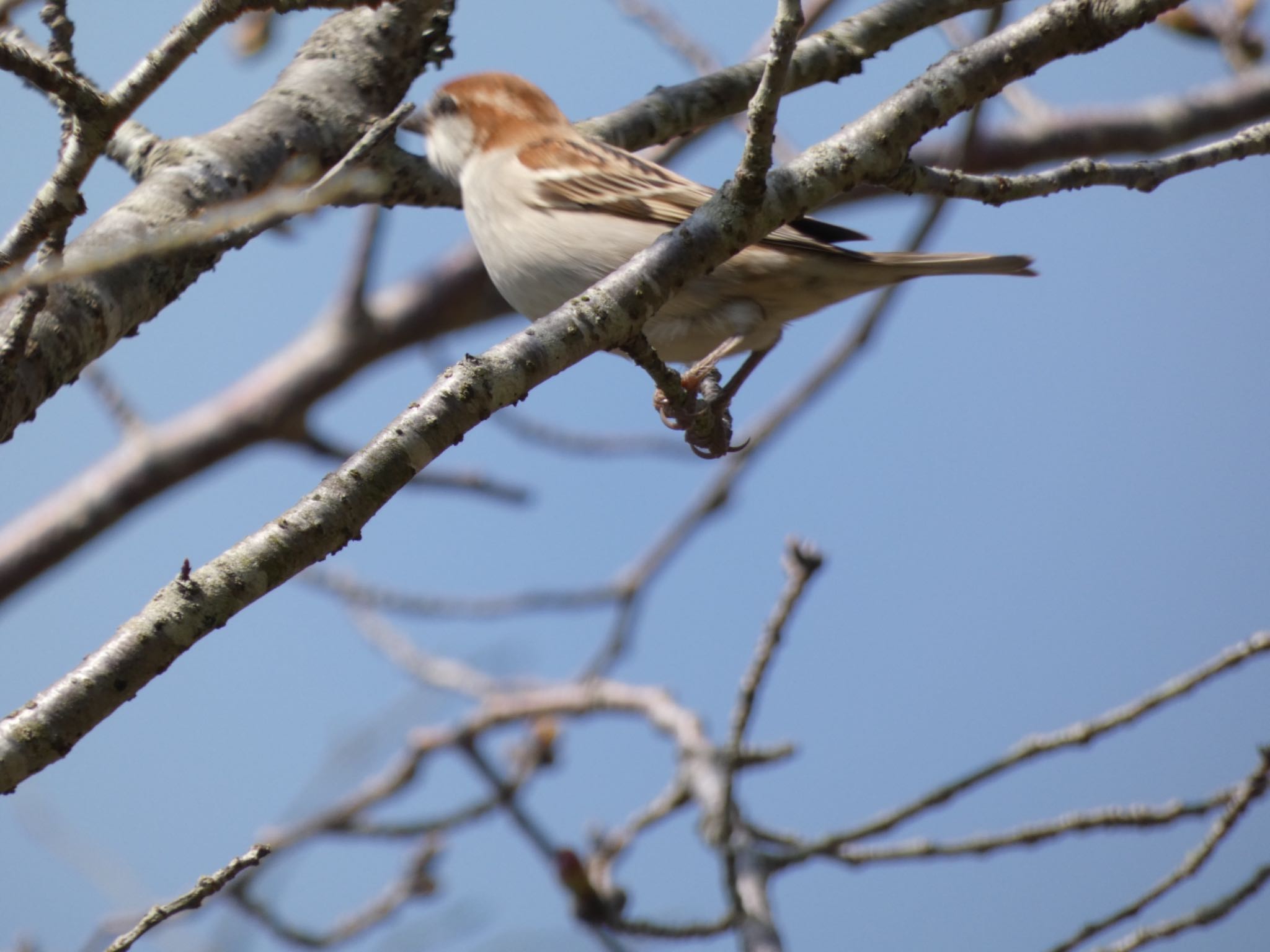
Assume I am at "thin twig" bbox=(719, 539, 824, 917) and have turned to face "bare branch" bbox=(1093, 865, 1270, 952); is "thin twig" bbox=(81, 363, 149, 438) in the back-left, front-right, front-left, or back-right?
back-left

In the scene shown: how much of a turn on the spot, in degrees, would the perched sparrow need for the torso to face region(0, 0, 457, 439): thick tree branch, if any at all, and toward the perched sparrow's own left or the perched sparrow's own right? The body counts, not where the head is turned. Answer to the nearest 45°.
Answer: approximately 45° to the perched sparrow's own left

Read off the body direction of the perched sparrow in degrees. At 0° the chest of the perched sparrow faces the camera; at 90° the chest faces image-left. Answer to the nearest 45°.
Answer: approximately 90°

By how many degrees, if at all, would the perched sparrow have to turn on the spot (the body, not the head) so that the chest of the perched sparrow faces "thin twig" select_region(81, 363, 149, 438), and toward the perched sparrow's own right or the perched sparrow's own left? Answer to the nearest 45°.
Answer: approximately 45° to the perched sparrow's own right
